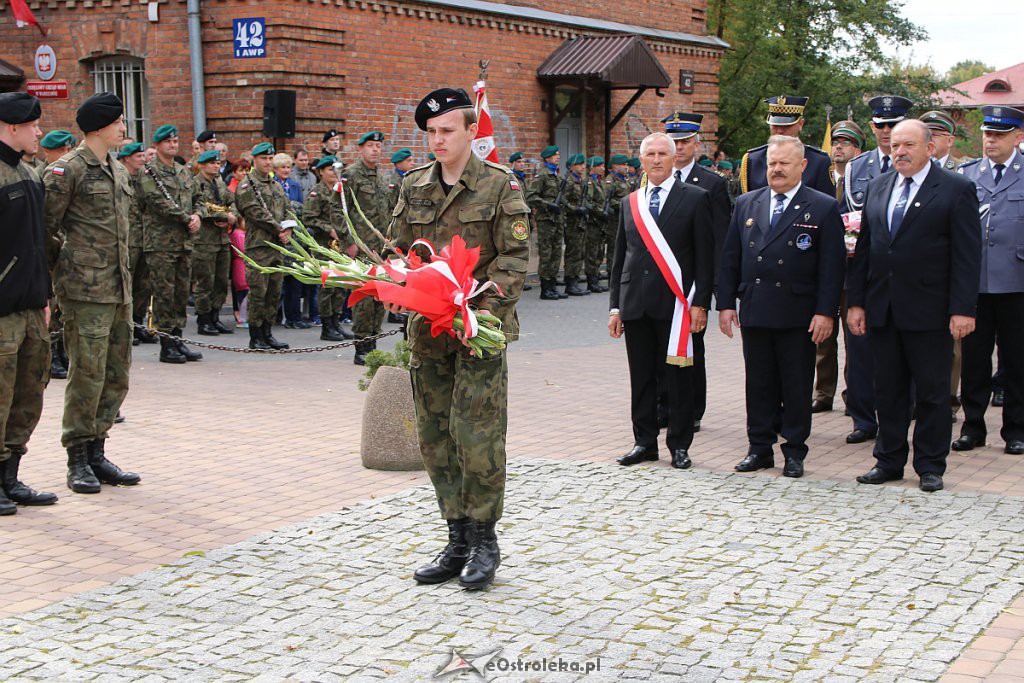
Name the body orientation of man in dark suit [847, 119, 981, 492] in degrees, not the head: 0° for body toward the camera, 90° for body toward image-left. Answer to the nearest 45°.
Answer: approximately 45°

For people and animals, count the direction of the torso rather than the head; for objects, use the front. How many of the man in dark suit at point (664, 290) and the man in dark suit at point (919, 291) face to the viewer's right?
0

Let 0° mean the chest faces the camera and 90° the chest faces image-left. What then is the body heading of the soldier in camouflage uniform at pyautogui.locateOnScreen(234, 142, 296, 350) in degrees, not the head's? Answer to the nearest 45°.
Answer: approximately 315°

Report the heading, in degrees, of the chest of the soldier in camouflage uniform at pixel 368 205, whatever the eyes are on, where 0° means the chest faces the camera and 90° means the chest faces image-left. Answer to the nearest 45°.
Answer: approximately 315°

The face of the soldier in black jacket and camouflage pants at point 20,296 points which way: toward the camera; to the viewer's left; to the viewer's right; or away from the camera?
to the viewer's right

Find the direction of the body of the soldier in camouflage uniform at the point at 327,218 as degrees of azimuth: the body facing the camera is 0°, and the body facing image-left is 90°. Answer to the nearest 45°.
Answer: approximately 315°

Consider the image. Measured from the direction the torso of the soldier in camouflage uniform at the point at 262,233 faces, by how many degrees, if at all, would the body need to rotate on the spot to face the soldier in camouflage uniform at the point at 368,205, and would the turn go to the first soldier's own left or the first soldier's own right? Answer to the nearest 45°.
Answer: approximately 45° to the first soldier's own left

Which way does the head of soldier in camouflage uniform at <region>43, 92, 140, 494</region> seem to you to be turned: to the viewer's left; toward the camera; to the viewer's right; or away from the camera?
to the viewer's right
